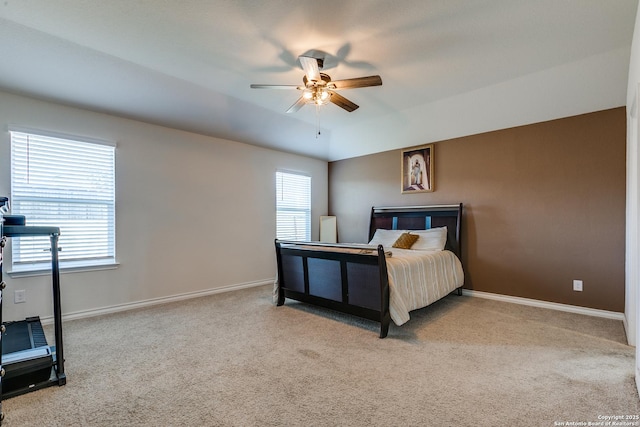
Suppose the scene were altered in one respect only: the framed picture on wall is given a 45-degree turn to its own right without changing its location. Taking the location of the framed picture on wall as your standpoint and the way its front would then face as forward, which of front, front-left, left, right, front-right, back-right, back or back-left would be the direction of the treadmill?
front-left

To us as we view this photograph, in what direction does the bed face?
facing the viewer and to the left of the viewer

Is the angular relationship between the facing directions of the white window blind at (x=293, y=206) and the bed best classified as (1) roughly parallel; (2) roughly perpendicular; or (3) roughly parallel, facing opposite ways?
roughly perpendicular

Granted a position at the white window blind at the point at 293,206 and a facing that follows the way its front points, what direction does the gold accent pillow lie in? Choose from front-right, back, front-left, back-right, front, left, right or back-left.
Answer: front

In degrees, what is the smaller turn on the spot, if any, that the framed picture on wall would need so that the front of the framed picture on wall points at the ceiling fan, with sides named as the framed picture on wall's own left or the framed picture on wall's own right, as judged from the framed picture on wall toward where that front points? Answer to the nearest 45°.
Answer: approximately 45° to the framed picture on wall's own left

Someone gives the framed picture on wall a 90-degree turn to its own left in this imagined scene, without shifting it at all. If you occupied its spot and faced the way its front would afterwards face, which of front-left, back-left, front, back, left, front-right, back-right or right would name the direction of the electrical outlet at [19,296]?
right

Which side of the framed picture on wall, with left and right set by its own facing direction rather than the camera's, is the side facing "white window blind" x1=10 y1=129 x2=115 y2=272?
front

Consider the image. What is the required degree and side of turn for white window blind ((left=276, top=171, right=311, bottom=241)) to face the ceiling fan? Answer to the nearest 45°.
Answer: approximately 45° to its right

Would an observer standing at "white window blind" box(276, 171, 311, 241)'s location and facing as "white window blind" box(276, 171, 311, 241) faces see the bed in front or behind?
in front

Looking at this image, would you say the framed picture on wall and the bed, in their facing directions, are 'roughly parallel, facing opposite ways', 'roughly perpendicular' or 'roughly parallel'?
roughly parallel

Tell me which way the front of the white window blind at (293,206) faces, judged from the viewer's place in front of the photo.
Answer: facing the viewer and to the right of the viewer

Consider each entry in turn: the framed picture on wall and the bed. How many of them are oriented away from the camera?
0

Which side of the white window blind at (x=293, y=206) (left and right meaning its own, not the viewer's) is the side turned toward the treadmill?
right

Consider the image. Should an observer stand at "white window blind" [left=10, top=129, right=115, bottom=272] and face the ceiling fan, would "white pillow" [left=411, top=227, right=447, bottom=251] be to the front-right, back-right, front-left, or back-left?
front-left
